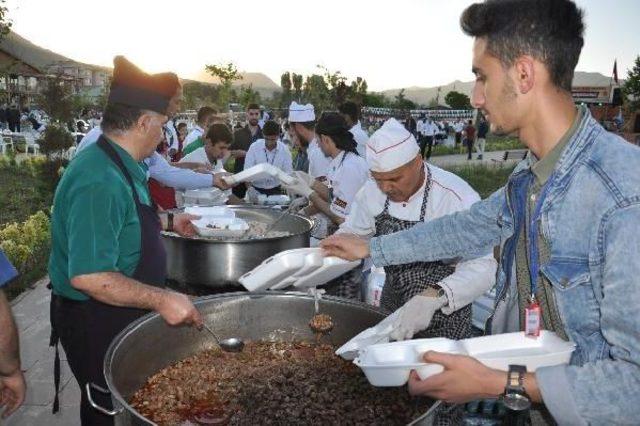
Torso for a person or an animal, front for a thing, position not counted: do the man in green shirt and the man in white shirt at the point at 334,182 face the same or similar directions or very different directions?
very different directions

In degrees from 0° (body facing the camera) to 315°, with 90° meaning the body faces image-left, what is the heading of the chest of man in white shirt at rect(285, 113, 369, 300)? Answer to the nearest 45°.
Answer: approximately 90°

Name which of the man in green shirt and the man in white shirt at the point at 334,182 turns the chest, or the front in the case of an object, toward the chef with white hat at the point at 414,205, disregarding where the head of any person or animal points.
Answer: the man in green shirt

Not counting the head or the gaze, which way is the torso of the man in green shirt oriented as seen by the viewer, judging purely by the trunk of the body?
to the viewer's right

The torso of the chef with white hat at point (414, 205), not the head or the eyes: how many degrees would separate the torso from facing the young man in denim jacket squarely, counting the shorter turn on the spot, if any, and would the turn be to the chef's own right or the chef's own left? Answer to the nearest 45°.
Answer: approximately 45° to the chef's own left

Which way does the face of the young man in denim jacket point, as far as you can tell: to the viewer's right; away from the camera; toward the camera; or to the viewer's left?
to the viewer's left

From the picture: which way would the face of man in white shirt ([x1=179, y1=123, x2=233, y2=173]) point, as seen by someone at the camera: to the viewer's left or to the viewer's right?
to the viewer's right

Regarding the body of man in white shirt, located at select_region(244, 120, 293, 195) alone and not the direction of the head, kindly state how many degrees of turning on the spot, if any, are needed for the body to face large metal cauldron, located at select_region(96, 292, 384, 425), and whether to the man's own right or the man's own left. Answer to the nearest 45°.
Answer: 0° — they already face it

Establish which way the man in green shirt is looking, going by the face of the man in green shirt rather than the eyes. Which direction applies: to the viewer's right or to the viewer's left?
to the viewer's right

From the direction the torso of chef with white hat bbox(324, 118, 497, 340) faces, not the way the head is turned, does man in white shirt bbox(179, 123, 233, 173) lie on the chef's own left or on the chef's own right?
on the chef's own right

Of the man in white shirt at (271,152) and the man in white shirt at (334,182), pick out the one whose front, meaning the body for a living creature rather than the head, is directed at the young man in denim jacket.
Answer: the man in white shirt at (271,152)
